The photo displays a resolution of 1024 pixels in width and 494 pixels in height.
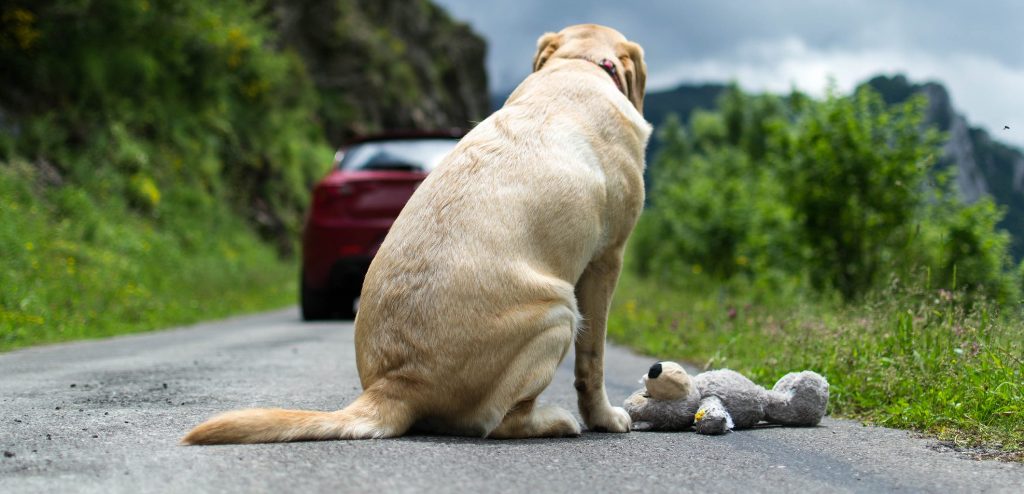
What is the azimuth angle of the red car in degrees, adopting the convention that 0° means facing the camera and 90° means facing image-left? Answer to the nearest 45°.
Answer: approximately 180°

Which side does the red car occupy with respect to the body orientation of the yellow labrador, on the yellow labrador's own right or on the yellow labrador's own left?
on the yellow labrador's own left

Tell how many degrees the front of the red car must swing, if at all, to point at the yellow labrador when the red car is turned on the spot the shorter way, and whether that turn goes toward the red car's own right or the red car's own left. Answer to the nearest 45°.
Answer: approximately 180°

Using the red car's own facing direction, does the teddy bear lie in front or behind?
behind

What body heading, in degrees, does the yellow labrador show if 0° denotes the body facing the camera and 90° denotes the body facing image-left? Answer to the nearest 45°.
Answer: approximately 225°

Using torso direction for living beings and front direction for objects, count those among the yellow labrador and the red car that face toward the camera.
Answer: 0
